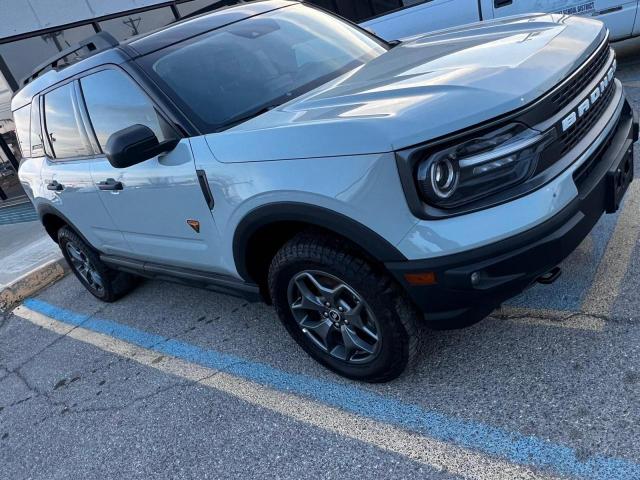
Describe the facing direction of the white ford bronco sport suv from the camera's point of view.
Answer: facing the viewer and to the right of the viewer
